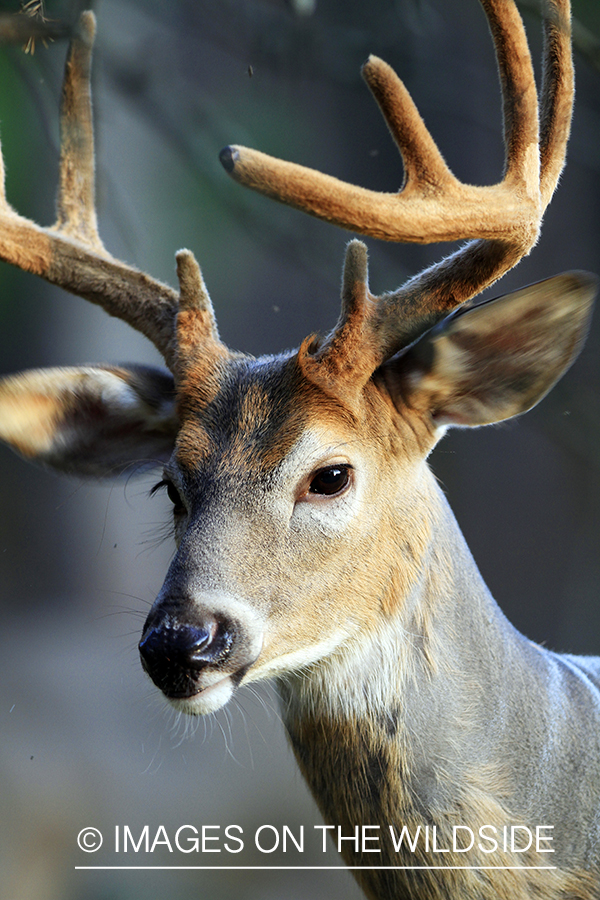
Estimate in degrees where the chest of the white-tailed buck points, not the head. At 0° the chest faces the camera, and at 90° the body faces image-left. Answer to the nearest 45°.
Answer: approximately 45°
